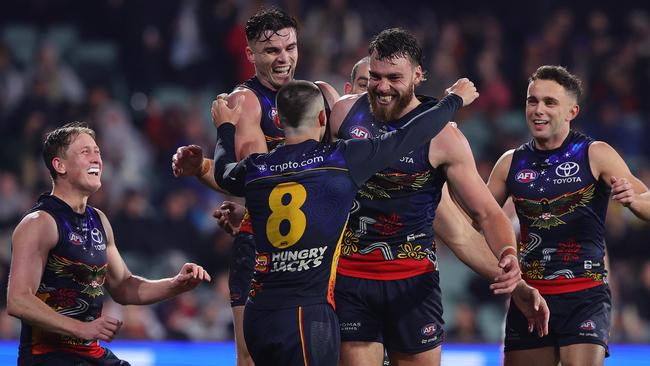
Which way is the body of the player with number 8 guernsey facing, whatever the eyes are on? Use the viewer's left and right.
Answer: facing away from the viewer and to the right of the viewer
